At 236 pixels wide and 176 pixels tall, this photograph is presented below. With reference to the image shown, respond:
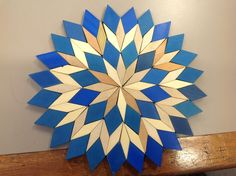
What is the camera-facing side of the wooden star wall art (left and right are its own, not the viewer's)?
front
